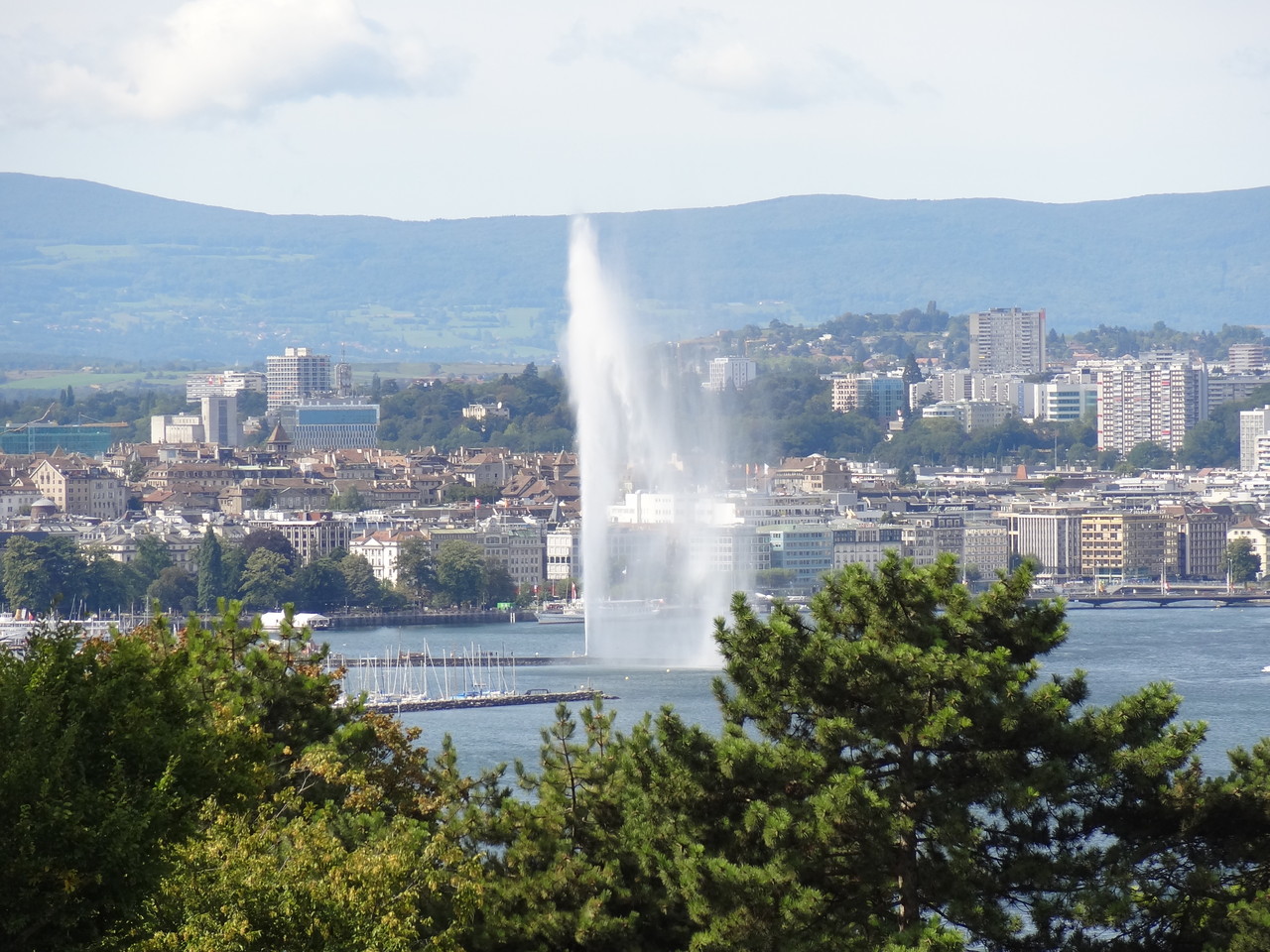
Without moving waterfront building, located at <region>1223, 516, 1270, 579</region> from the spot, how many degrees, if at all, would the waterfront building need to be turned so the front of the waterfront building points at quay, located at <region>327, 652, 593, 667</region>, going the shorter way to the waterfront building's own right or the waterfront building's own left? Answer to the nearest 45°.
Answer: approximately 45° to the waterfront building's own right

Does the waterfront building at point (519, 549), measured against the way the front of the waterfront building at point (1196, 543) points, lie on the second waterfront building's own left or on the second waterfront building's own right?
on the second waterfront building's own right

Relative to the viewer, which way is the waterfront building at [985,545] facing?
toward the camera

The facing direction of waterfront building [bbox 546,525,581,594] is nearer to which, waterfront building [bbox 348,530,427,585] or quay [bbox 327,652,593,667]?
the quay

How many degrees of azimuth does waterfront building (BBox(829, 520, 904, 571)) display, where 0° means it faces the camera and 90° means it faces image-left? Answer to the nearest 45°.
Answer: approximately 0°

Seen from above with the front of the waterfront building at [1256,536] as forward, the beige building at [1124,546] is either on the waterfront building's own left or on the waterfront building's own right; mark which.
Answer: on the waterfront building's own right

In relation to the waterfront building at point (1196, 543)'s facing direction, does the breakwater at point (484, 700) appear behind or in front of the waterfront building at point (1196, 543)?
in front

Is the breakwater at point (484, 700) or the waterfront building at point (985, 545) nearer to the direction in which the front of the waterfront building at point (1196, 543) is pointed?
the breakwater

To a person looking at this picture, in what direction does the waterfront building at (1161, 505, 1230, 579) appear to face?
facing the viewer

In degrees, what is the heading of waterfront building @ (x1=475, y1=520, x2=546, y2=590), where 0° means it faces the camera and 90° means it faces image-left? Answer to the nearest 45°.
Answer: approximately 0°

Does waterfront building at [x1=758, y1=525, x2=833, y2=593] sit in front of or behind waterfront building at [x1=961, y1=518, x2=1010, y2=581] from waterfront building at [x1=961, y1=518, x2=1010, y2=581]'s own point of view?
in front

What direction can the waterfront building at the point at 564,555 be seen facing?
toward the camera
